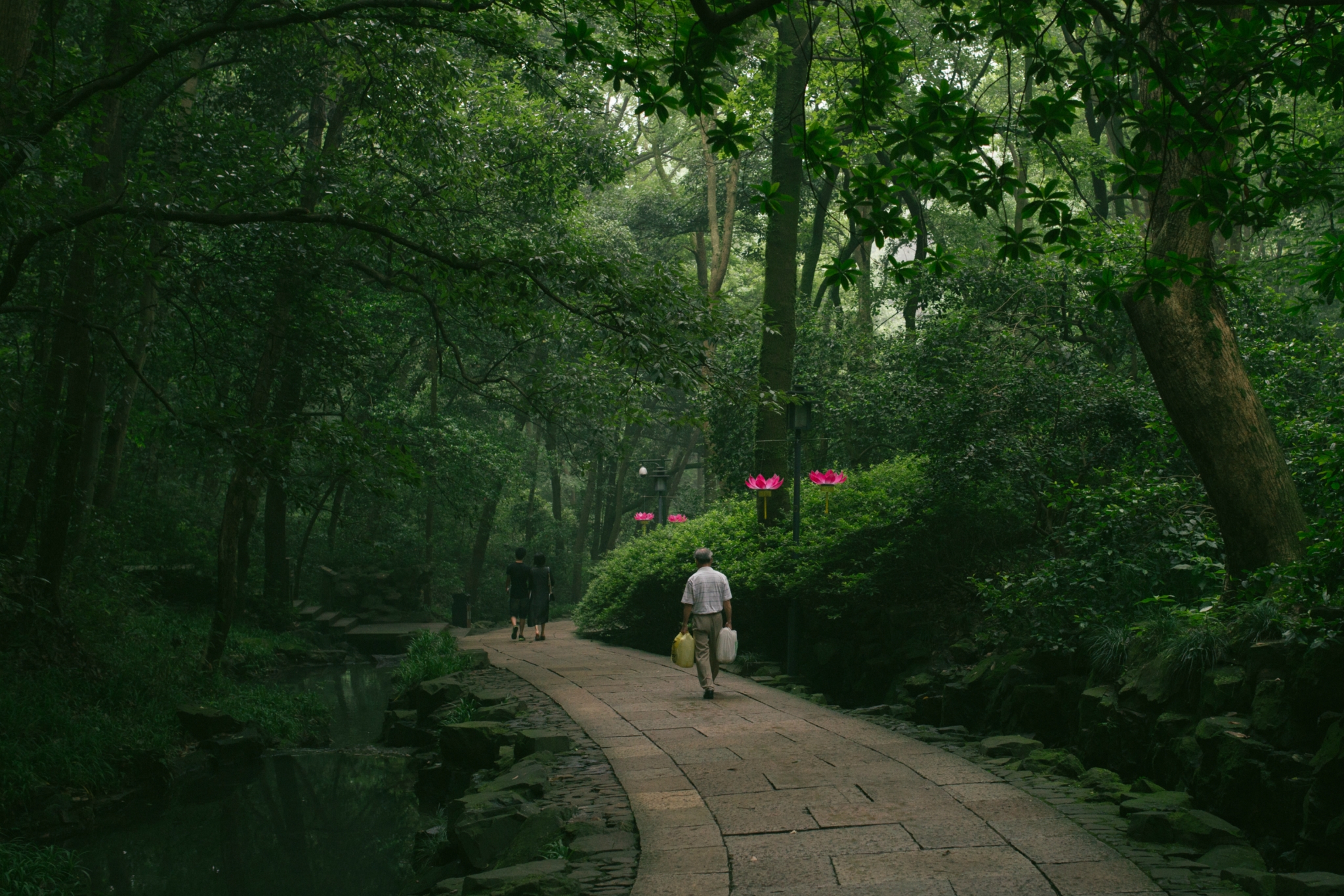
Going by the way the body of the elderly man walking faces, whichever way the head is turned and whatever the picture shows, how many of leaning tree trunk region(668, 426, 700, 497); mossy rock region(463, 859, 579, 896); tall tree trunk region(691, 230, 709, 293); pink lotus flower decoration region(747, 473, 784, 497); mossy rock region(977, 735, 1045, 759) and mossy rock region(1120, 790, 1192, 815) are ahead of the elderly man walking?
3

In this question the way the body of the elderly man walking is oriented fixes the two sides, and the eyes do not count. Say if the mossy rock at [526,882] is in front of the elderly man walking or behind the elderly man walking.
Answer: behind

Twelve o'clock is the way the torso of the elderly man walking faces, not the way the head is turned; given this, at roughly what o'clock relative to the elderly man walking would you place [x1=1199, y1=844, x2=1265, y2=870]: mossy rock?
The mossy rock is roughly at 5 o'clock from the elderly man walking.

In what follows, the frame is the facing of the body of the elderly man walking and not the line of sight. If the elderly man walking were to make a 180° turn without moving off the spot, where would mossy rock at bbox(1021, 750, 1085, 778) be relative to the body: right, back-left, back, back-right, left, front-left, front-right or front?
front-left

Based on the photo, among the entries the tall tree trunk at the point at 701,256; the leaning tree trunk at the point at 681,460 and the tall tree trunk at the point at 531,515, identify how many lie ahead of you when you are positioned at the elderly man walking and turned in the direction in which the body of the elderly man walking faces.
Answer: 3

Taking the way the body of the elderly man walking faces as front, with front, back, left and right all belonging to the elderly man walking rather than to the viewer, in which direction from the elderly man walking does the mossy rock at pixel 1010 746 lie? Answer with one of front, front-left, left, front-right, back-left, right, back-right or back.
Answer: back-right

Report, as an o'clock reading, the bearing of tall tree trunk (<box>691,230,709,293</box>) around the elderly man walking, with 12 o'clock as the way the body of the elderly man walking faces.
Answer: The tall tree trunk is roughly at 12 o'clock from the elderly man walking.

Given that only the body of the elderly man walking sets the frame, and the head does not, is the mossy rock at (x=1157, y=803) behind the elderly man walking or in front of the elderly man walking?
behind

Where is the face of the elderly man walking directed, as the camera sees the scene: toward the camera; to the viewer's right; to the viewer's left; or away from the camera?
away from the camera

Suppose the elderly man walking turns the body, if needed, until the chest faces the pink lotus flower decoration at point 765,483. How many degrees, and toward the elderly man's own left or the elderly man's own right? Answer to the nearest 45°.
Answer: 0° — they already face it

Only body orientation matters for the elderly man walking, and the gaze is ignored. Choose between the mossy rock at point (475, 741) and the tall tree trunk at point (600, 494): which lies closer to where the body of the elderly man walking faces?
the tall tree trunk

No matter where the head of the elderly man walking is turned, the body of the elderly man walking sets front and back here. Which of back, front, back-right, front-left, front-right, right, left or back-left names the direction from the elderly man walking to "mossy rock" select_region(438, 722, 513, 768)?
back-left

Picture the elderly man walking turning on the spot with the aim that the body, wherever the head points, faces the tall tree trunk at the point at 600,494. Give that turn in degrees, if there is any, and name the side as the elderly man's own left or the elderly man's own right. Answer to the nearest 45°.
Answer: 0° — they already face it

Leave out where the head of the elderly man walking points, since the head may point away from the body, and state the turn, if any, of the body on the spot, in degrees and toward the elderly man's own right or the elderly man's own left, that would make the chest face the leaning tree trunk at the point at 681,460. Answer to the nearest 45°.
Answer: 0° — they already face it

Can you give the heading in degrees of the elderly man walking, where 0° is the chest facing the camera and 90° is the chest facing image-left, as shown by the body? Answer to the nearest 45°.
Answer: approximately 180°
